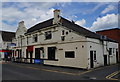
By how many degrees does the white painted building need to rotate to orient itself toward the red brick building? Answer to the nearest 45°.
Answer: approximately 180°

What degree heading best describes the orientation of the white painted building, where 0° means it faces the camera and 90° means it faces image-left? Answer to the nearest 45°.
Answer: approximately 45°
